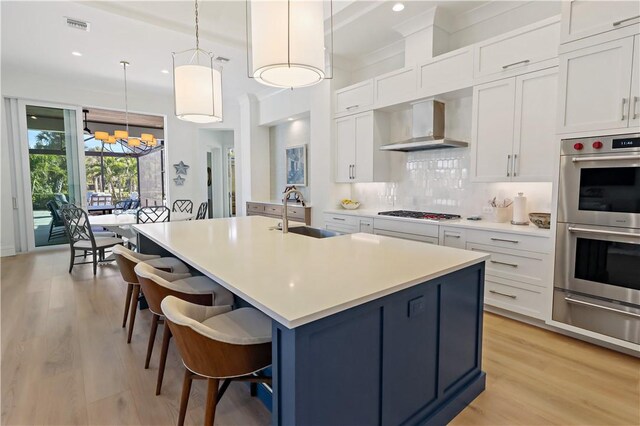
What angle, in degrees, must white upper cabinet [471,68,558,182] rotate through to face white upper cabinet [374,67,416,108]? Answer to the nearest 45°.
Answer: approximately 45° to its right

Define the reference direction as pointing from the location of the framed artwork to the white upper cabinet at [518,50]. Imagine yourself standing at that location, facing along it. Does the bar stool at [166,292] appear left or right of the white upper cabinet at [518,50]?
right

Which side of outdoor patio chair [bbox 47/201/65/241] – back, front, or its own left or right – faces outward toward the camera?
right

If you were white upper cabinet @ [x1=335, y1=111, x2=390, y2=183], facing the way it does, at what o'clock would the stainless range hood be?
The stainless range hood is roughly at 9 o'clock from the white upper cabinet.

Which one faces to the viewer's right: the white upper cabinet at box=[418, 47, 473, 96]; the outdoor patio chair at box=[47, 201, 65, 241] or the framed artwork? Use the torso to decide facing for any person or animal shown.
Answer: the outdoor patio chair

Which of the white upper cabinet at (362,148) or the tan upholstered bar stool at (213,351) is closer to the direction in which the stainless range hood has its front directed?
the tan upholstered bar stool

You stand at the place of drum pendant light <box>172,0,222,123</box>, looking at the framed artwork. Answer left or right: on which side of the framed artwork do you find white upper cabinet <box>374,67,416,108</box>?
right

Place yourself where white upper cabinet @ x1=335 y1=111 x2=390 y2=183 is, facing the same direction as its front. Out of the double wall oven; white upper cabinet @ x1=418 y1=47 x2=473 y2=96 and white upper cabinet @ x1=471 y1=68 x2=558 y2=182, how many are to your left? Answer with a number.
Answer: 3

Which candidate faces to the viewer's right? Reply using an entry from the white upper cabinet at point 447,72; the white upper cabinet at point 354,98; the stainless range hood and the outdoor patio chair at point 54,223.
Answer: the outdoor patio chair
